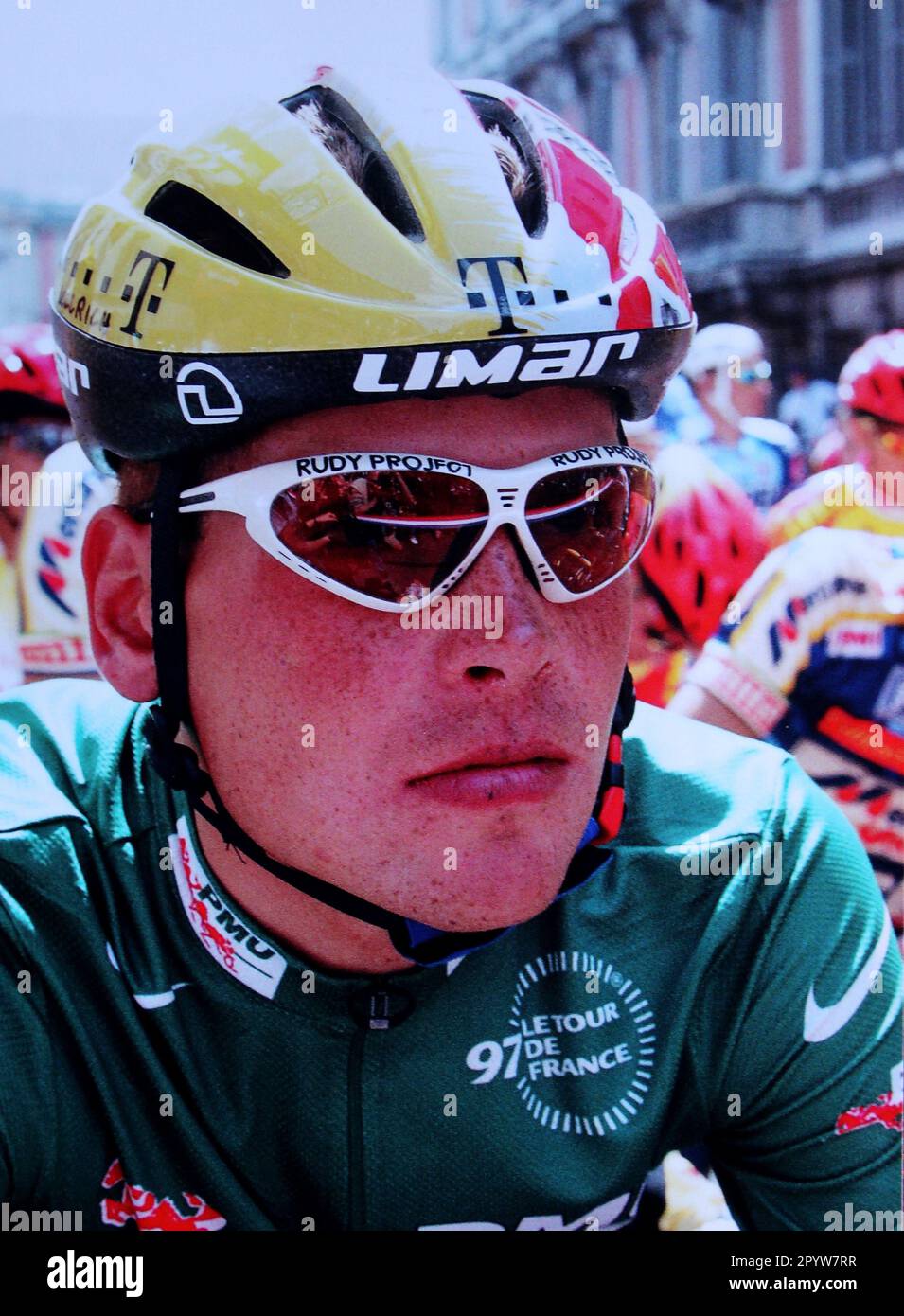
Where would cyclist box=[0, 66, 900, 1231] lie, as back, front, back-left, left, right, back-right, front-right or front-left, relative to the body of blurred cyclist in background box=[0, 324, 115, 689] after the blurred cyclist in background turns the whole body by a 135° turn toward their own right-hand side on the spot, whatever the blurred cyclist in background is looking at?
back

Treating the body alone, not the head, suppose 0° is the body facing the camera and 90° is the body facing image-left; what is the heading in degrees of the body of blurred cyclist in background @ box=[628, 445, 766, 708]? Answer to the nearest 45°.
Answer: approximately 45°

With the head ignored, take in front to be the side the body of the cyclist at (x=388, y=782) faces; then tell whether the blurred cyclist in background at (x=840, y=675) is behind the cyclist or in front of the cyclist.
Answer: behind

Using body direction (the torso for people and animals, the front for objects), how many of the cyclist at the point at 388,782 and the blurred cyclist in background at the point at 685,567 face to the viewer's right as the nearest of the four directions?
0

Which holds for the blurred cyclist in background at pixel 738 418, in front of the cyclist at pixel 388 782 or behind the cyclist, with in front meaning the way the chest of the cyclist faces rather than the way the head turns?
behind

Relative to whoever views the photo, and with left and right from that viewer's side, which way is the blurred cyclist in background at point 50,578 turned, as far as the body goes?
facing the viewer and to the left of the viewer

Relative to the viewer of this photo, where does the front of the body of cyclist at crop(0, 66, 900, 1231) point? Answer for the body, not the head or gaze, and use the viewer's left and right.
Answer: facing the viewer

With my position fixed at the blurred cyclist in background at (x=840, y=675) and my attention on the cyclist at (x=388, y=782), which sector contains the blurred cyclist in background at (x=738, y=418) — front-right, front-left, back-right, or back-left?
back-right

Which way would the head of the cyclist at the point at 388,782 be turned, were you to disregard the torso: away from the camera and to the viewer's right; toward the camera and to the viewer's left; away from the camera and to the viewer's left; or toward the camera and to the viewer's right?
toward the camera and to the viewer's right
